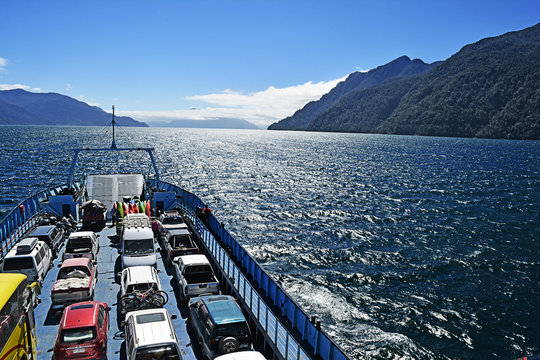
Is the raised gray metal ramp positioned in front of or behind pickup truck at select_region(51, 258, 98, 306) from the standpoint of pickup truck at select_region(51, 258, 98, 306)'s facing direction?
in front

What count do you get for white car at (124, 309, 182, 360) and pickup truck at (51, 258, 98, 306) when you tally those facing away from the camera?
2

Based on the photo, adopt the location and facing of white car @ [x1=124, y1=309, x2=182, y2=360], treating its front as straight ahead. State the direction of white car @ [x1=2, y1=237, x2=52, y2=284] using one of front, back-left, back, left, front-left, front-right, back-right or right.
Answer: front-left

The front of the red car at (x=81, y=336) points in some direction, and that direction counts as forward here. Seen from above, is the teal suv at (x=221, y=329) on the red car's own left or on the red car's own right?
on the red car's own right

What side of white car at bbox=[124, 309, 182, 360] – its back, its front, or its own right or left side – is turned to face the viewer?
back

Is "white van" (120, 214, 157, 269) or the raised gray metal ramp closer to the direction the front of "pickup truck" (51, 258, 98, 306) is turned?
the raised gray metal ramp

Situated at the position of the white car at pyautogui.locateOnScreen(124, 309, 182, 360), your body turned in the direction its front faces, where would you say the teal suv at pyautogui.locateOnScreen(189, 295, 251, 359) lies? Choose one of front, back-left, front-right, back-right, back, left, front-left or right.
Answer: right

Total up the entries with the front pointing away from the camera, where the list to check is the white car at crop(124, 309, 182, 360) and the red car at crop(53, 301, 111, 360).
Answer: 2

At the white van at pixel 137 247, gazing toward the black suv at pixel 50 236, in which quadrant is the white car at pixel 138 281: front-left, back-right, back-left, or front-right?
back-left

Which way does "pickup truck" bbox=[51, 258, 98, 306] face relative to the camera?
away from the camera

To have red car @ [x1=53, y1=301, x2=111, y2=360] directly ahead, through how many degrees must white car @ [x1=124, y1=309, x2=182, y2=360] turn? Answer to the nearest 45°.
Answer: approximately 90° to its left

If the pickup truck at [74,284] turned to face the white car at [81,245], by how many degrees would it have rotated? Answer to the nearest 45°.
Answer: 0° — it already faces it

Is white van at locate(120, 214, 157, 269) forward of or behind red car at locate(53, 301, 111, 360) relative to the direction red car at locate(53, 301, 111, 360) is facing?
forward

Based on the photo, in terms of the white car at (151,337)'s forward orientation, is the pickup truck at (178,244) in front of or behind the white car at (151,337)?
in front

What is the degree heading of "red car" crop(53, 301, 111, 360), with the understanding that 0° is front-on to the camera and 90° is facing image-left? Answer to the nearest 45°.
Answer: approximately 180°

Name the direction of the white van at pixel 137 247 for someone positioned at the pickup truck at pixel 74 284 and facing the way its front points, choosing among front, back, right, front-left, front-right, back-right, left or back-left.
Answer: front-right
